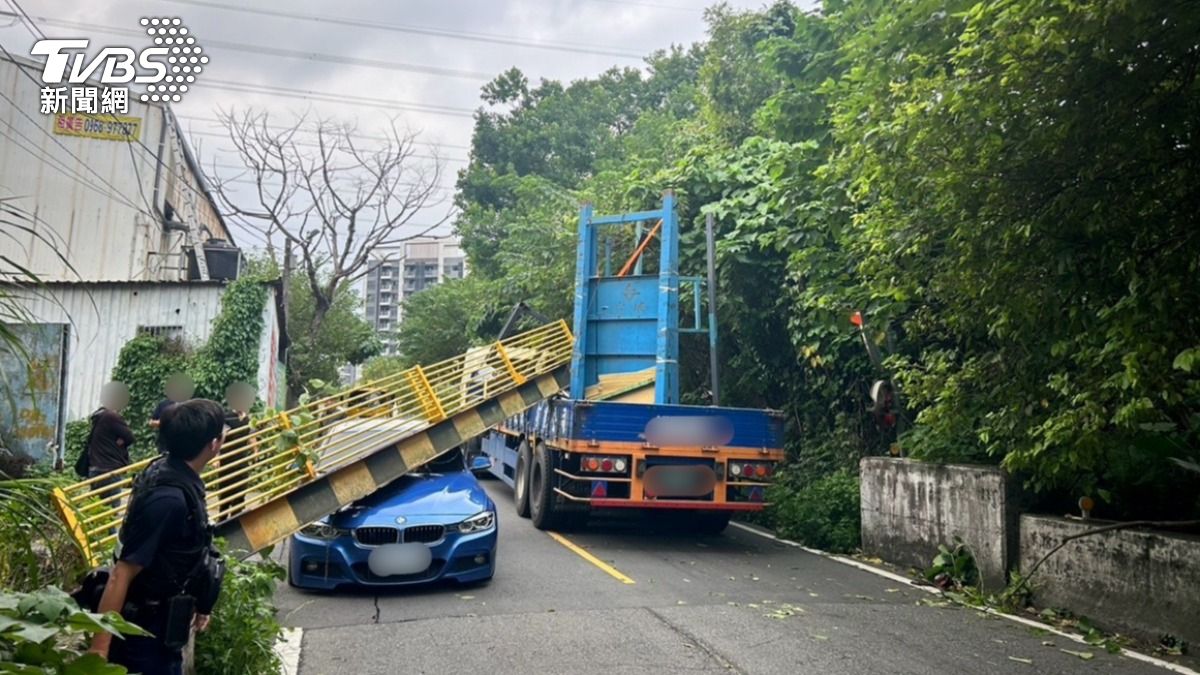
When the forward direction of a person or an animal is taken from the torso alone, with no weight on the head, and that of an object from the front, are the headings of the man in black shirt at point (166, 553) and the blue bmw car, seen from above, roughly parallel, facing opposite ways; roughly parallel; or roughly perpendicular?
roughly perpendicular

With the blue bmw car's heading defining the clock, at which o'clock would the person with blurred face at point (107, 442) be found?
The person with blurred face is roughly at 4 o'clock from the blue bmw car.

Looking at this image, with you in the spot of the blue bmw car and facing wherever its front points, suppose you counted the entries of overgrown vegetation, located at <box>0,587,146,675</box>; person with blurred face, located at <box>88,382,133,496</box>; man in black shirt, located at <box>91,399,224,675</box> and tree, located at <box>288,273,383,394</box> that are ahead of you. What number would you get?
2

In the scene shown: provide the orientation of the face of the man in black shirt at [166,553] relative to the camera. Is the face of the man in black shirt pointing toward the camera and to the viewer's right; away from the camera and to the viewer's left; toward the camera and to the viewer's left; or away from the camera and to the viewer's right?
away from the camera and to the viewer's right

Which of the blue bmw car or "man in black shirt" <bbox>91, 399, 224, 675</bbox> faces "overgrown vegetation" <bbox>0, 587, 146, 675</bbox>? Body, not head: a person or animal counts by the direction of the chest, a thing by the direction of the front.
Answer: the blue bmw car

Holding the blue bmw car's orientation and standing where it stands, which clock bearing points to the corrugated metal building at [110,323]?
The corrugated metal building is roughly at 5 o'clock from the blue bmw car.

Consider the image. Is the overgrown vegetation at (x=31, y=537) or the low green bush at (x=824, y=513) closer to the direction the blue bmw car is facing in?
the overgrown vegetation

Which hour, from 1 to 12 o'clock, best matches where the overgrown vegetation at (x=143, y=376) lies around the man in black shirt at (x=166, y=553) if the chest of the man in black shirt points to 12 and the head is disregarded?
The overgrown vegetation is roughly at 9 o'clock from the man in black shirt.

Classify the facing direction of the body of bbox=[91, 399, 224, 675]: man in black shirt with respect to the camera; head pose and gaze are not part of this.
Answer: to the viewer's right

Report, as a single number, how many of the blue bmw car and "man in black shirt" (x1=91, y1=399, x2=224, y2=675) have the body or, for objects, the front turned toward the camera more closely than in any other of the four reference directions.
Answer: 1

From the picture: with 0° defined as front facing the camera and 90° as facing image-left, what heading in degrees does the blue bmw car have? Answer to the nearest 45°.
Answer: approximately 0°
